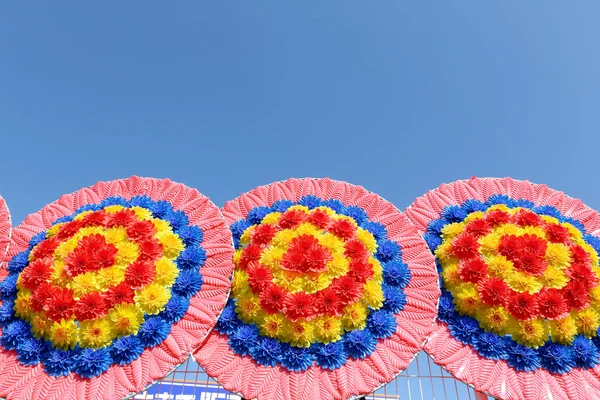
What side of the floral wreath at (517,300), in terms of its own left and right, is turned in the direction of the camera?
front

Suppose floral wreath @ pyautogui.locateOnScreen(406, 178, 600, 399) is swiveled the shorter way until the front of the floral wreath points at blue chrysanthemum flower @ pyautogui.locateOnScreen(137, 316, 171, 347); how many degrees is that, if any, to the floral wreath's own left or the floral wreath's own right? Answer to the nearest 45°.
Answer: approximately 45° to the floral wreath's own right

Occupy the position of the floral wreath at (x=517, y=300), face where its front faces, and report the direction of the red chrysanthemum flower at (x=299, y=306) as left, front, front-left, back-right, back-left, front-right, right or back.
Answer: front-right

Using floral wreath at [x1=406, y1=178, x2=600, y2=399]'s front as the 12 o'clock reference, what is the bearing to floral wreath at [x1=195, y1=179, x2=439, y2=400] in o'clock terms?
floral wreath at [x1=195, y1=179, x2=439, y2=400] is roughly at 2 o'clock from floral wreath at [x1=406, y1=178, x2=600, y2=399].

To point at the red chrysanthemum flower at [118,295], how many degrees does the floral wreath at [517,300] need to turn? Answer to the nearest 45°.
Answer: approximately 45° to its right

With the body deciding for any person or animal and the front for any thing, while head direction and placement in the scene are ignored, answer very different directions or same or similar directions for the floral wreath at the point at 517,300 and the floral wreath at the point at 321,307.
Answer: same or similar directions

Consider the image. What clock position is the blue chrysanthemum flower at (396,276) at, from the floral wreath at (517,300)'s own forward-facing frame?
The blue chrysanthemum flower is roughly at 2 o'clock from the floral wreath.

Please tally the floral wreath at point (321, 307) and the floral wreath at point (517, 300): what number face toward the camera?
2

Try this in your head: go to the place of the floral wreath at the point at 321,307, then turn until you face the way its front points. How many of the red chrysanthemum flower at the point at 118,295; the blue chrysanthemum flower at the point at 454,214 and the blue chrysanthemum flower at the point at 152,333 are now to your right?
2

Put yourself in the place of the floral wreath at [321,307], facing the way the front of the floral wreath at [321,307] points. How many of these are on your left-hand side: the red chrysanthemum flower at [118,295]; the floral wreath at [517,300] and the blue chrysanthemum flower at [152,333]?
1

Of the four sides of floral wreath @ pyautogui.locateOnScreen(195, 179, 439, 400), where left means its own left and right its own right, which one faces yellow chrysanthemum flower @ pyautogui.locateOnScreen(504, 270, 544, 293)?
left

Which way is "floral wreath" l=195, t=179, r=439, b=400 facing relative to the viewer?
toward the camera

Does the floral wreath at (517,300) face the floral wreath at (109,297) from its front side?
no

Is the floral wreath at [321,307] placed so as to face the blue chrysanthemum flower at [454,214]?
no

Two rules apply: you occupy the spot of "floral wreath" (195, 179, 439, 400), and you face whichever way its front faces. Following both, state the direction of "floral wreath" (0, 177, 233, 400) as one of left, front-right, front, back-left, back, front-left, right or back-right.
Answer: right

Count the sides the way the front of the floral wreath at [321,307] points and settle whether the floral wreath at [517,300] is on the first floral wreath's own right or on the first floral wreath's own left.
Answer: on the first floral wreath's own left
